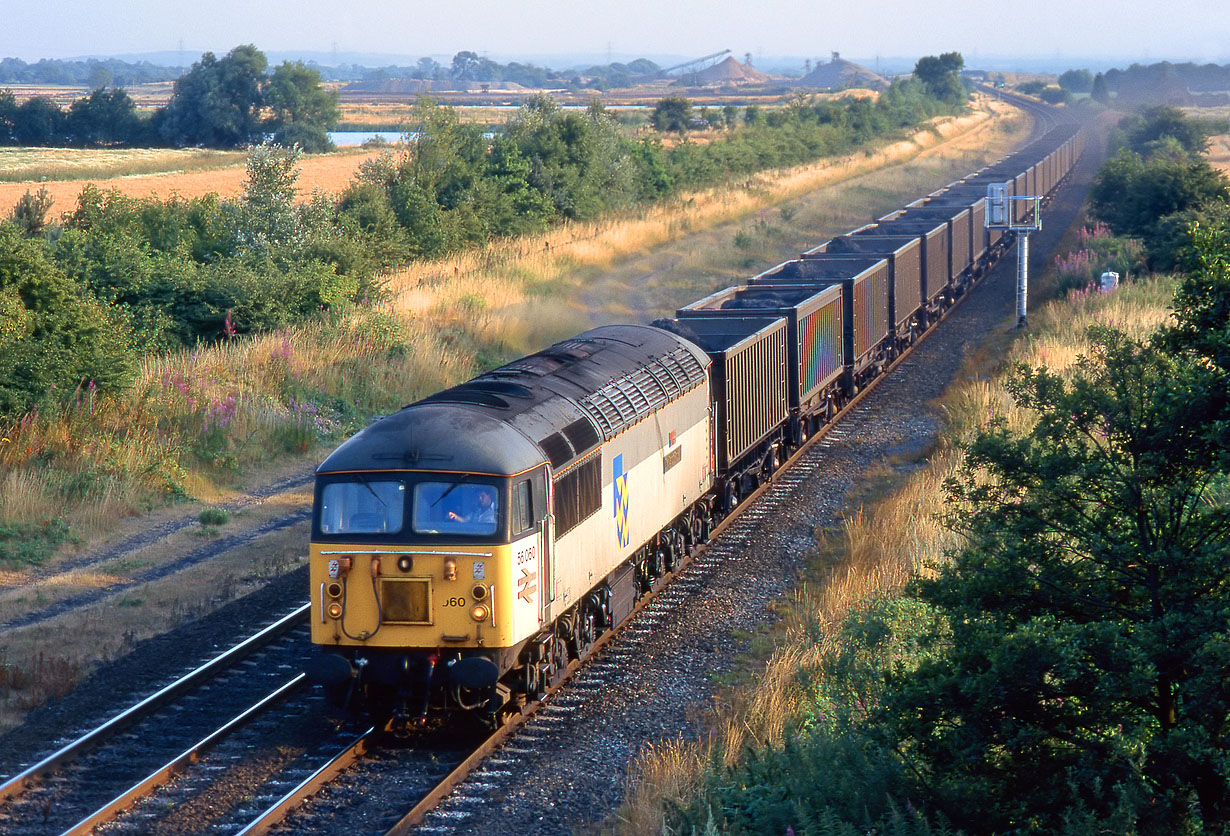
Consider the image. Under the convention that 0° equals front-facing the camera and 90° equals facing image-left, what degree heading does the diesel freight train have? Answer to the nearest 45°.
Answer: approximately 0°

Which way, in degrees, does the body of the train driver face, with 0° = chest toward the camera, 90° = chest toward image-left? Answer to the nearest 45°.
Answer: approximately 45°

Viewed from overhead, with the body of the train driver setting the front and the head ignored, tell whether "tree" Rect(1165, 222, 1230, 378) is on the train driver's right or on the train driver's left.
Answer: on the train driver's left

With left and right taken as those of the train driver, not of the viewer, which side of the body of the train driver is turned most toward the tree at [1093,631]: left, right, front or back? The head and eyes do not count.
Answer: left

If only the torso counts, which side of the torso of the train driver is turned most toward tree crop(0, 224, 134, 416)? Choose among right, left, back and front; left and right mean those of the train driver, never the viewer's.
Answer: right

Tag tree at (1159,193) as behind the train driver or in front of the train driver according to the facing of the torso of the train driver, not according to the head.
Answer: behind

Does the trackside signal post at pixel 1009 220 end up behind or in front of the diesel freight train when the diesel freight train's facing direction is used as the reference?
behind

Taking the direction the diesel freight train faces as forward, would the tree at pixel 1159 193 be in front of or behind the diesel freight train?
behind
